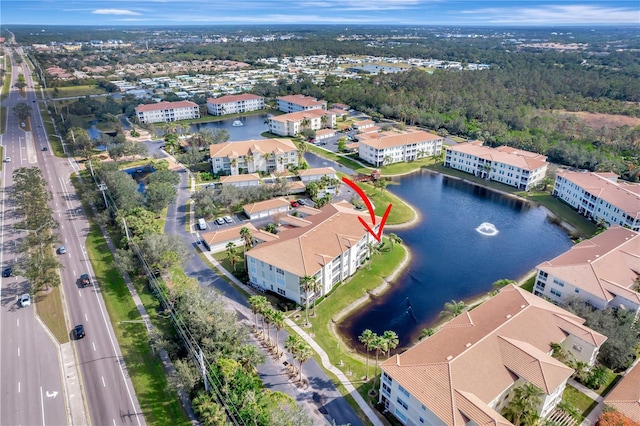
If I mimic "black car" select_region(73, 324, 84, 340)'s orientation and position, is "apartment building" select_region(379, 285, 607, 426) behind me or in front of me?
behind

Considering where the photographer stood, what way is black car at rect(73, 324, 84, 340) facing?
facing away from the viewer

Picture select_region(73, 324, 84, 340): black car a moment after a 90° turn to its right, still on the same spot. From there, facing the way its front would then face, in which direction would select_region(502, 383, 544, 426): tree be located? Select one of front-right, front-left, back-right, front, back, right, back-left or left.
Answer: front-right
